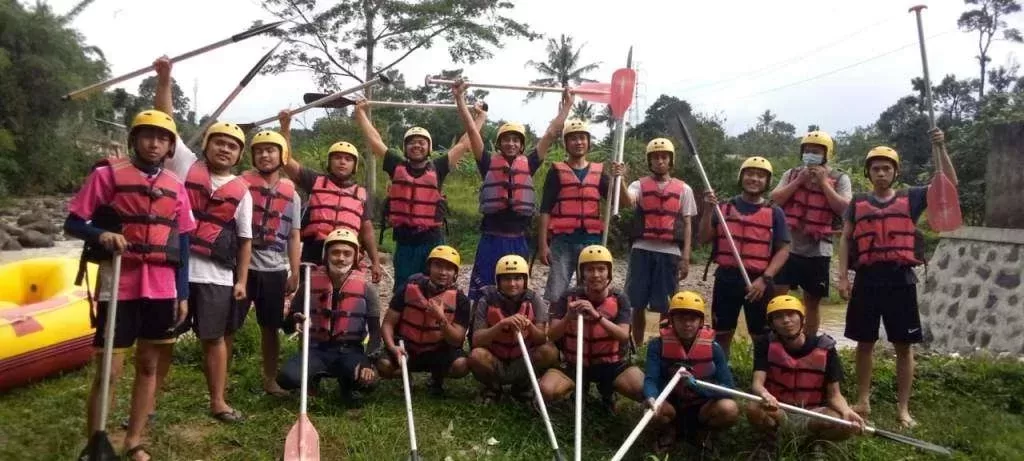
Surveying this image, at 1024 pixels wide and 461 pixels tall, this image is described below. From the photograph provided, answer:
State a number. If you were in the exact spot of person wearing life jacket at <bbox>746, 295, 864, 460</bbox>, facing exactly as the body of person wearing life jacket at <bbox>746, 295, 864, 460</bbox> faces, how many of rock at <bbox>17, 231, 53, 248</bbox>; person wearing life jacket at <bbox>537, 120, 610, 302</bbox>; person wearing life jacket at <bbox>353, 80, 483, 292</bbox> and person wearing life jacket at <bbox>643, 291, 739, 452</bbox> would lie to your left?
0

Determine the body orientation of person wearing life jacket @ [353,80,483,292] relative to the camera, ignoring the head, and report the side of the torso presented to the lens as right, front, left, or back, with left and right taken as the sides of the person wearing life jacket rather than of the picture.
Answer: front

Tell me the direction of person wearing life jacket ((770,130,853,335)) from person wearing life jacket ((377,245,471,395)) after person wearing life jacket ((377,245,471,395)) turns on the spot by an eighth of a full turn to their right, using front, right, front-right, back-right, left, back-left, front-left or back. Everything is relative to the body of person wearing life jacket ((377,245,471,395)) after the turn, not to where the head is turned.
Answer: back-left

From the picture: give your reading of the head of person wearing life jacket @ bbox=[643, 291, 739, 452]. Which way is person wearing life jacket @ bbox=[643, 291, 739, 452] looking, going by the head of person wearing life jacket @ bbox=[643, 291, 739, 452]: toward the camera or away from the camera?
toward the camera

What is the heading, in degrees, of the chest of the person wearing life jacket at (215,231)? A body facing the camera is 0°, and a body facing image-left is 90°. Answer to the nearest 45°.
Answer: approximately 0°

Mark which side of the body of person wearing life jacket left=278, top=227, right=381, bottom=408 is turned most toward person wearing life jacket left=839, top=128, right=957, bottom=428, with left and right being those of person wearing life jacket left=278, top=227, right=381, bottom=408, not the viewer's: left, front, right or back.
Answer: left

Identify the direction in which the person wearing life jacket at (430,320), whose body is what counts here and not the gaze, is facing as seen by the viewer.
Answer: toward the camera

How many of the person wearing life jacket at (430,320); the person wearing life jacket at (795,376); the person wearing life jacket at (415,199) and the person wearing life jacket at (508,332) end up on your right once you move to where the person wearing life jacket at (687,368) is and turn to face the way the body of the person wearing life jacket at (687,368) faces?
3

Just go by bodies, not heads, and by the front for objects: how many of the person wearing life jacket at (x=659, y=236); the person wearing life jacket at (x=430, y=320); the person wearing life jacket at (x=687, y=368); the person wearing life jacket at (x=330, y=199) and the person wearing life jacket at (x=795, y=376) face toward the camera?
5

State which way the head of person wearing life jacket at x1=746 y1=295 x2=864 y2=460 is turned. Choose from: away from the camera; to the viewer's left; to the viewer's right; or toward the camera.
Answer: toward the camera

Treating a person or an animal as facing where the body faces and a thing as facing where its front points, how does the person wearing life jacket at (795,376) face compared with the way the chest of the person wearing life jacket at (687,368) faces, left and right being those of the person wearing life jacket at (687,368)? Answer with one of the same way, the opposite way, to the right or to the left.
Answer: the same way

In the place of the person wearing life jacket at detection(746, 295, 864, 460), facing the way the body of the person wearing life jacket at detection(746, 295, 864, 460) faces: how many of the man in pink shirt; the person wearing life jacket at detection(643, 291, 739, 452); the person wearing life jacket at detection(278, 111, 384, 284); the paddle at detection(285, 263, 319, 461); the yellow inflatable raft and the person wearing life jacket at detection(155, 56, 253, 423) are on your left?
0

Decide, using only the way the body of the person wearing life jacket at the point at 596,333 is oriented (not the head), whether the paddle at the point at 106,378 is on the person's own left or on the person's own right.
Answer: on the person's own right

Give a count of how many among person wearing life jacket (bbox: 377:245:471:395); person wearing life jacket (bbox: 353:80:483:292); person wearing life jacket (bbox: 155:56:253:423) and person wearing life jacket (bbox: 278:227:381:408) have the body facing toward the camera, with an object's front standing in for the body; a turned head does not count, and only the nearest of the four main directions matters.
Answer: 4

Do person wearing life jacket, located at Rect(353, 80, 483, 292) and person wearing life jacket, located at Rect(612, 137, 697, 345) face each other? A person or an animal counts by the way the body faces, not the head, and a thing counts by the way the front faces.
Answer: no

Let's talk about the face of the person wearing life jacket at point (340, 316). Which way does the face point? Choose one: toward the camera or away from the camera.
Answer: toward the camera

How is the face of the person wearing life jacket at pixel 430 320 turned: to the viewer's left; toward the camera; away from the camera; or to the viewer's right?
toward the camera

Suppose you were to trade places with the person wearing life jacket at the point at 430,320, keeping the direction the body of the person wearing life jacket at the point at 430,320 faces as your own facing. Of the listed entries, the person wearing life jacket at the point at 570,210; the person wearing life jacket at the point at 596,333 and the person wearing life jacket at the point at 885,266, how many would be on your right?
0

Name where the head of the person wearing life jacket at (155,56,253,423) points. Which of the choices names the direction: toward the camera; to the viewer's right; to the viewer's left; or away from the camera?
toward the camera

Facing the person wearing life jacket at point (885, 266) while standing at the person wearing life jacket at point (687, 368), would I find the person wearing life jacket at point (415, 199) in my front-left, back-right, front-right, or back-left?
back-left

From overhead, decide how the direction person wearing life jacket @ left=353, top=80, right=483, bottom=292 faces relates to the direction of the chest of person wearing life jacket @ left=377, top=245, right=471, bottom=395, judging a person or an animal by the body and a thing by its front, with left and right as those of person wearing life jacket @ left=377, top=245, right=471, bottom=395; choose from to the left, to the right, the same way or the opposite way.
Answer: the same way

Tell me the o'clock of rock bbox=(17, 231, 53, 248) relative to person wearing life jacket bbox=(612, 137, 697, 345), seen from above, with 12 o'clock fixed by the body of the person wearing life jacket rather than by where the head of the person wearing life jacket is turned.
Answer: The rock is roughly at 4 o'clock from the person wearing life jacket.

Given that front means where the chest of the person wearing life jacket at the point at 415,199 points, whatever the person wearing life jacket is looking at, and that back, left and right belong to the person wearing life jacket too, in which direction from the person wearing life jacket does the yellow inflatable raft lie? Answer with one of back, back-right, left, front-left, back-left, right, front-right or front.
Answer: right
